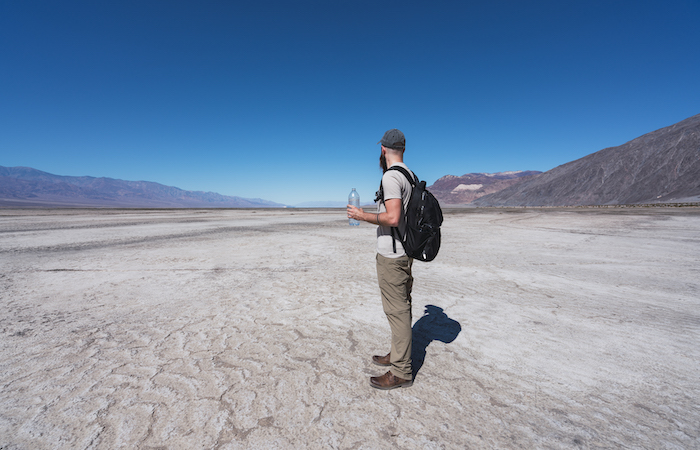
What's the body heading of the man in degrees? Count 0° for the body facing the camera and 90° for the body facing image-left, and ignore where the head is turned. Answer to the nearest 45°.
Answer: approximately 90°
